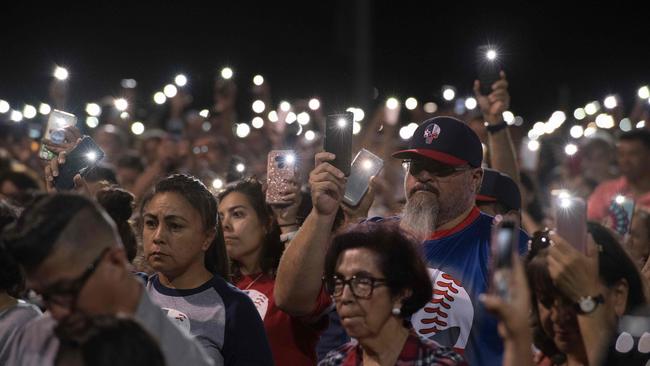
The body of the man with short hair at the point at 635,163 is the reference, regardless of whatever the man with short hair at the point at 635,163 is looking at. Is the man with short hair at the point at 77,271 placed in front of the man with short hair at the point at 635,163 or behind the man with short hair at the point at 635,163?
in front

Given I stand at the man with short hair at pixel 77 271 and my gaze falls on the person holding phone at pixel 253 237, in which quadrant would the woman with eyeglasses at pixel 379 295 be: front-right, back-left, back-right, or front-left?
front-right

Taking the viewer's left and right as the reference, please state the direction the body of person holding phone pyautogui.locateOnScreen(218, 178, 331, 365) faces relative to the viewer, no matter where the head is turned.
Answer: facing the viewer and to the left of the viewer

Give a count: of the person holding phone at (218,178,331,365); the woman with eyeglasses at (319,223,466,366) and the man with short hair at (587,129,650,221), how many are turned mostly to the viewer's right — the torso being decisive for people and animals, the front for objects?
0

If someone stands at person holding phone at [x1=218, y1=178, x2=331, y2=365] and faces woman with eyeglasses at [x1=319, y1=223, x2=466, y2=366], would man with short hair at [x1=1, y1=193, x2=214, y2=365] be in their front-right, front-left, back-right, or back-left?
front-right

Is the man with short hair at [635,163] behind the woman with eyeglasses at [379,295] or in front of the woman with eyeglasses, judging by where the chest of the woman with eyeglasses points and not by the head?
behind

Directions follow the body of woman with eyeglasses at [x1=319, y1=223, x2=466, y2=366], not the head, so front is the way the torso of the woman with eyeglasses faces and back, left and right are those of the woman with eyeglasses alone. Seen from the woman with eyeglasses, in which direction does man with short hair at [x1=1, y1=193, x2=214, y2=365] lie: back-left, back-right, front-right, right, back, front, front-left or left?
front

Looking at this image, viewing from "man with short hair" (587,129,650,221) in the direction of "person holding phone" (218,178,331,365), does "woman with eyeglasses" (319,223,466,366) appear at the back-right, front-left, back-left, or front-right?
front-left

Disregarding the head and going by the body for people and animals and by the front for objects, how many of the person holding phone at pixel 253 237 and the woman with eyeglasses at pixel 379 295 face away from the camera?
0

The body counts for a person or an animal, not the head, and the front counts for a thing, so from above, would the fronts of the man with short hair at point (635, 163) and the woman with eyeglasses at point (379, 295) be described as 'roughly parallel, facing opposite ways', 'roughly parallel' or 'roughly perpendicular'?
roughly parallel

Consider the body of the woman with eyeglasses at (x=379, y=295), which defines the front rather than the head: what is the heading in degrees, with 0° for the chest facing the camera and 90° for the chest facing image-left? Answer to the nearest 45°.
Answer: approximately 45°
